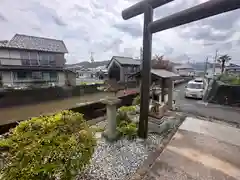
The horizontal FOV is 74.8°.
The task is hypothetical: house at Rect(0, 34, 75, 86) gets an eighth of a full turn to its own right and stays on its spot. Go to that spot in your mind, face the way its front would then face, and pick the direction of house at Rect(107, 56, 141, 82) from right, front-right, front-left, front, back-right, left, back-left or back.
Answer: back-left

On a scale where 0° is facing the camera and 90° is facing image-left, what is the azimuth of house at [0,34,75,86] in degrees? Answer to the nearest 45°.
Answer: approximately 0°

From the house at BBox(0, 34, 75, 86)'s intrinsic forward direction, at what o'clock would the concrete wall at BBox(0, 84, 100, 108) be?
The concrete wall is roughly at 12 o'clock from the house.

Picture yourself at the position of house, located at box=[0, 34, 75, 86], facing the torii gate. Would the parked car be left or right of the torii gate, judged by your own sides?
left

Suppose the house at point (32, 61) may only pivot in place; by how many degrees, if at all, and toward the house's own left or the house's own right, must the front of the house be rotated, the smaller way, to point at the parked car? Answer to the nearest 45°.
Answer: approximately 45° to the house's own left

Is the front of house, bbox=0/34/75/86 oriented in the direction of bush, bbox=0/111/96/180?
yes

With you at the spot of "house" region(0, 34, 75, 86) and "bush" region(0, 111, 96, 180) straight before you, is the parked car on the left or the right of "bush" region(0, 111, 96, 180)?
left
